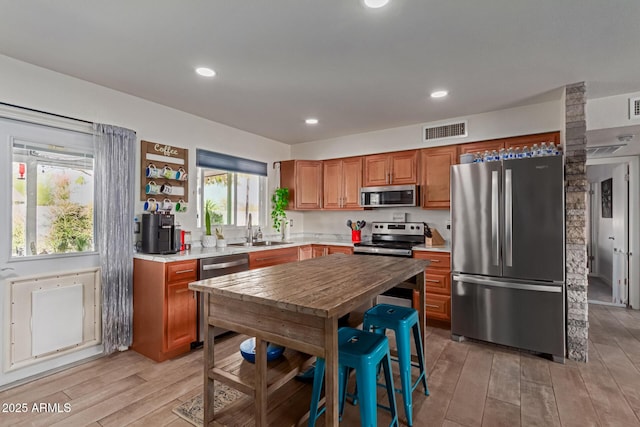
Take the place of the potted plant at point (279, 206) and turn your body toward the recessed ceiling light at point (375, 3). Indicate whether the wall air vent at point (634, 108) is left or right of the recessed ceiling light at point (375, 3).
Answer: left

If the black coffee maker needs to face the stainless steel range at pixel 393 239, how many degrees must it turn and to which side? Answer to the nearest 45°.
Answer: approximately 45° to its left

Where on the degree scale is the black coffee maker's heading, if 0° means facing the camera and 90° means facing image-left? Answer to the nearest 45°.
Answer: approximately 315°

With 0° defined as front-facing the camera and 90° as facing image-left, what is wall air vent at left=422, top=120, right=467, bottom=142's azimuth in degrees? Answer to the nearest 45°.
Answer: approximately 0°

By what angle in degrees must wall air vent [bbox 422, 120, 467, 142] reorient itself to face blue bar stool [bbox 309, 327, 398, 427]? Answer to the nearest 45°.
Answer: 0° — it already faces it
